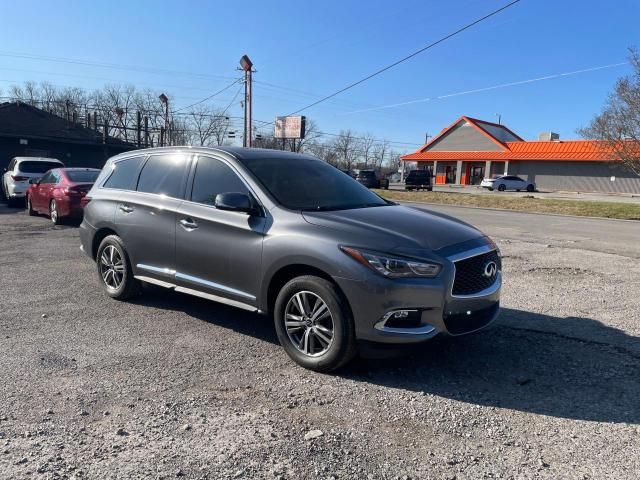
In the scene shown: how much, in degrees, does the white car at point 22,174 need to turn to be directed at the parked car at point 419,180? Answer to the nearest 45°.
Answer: approximately 90° to its right

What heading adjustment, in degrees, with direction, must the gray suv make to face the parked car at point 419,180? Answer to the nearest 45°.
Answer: approximately 135° to its left

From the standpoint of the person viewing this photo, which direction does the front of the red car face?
facing away from the viewer and to the left of the viewer

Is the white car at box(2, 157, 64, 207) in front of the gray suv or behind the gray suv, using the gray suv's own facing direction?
behind

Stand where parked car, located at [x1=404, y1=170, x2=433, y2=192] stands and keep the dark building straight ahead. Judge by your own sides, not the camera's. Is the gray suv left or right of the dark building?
left

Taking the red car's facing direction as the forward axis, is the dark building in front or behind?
in front

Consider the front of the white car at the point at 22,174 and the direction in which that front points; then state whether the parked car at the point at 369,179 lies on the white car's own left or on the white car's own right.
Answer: on the white car's own right

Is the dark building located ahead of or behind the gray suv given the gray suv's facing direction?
behind

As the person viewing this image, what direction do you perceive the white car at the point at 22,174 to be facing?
facing away from the viewer and to the left of the viewer

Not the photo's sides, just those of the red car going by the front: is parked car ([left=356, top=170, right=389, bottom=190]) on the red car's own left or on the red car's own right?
on the red car's own right

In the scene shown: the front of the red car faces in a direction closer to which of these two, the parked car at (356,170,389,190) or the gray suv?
the parked car
